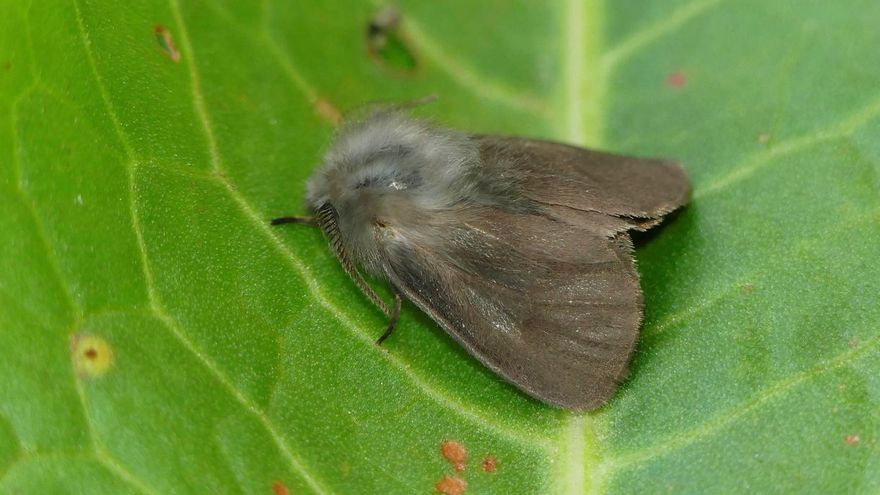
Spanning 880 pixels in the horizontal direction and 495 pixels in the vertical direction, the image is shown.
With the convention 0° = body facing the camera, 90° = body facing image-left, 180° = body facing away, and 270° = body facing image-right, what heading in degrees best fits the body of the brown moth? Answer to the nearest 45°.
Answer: approximately 90°
